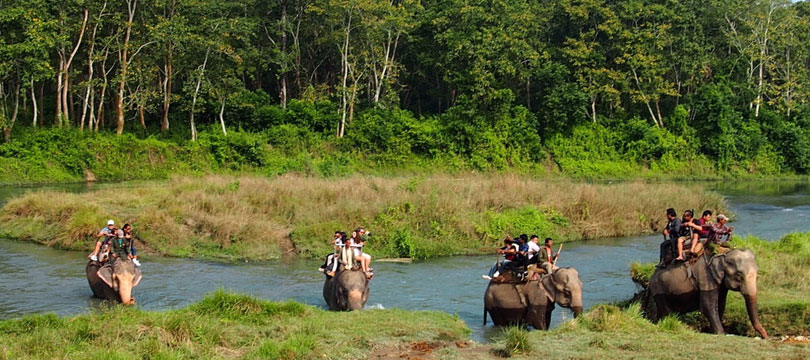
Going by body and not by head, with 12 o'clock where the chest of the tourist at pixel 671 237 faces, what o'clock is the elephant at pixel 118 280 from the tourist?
The elephant is roughly at 1 o'clock from the tourist.

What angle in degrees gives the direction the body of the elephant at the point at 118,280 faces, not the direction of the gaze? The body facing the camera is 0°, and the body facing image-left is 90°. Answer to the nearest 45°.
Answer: approximately 315°

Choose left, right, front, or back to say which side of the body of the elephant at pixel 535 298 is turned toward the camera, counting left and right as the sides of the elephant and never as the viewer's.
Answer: right

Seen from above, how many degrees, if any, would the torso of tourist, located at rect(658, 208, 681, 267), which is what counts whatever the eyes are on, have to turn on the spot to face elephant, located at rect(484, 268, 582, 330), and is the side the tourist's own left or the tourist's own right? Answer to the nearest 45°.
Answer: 0° — they already face it
